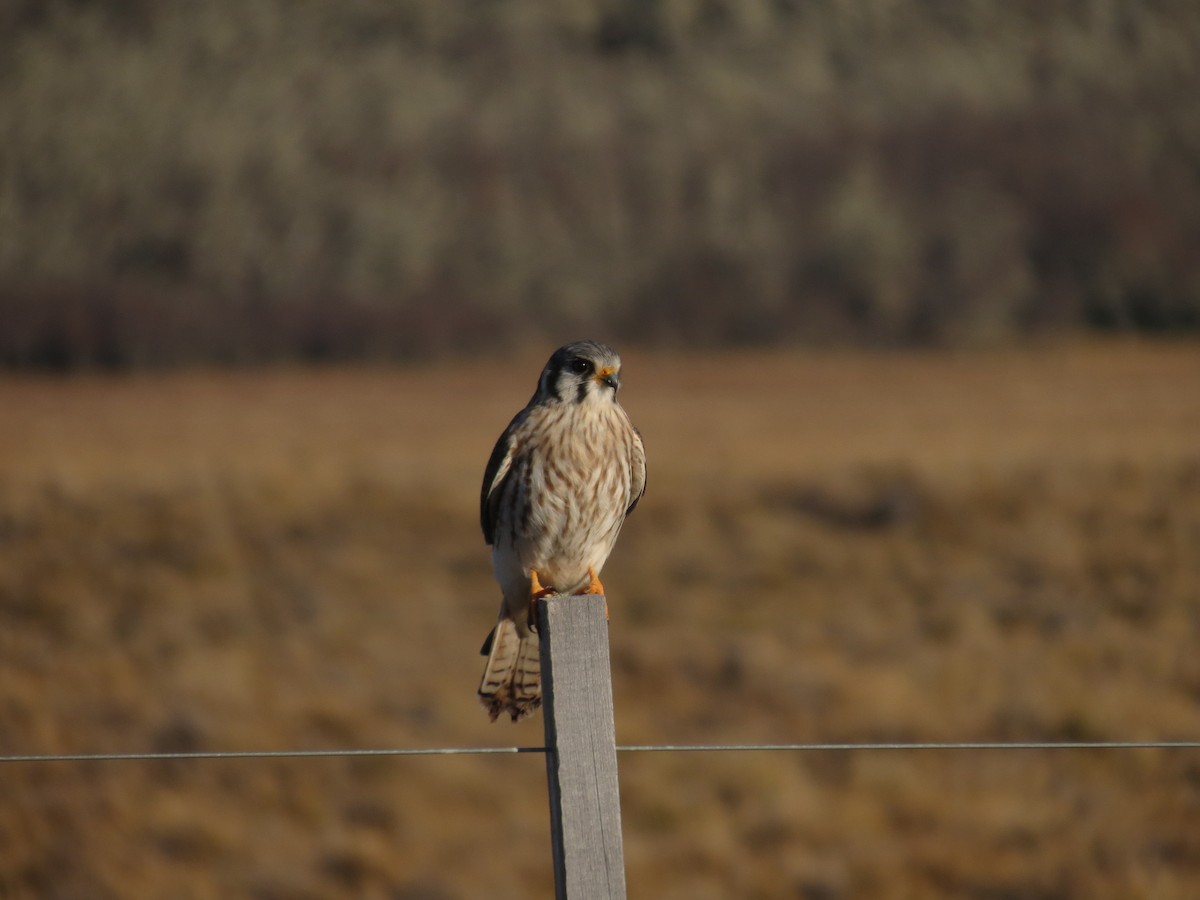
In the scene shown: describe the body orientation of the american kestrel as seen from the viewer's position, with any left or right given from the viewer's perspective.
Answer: facing the viewer and to the right of the viewer
